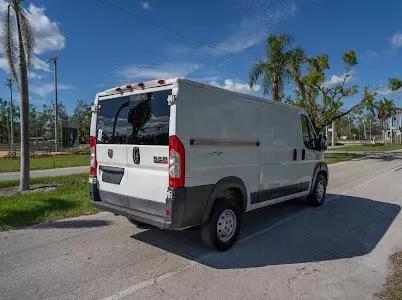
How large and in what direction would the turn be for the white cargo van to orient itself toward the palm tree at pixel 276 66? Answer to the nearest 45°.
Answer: approximately 45° to its left

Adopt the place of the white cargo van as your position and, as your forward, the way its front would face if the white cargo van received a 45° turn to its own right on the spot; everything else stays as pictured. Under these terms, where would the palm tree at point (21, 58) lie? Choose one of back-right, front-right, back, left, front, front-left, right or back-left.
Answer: back-left

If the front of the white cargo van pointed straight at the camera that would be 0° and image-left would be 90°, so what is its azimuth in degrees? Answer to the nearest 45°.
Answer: approximately 225°
